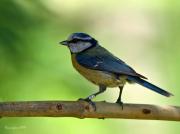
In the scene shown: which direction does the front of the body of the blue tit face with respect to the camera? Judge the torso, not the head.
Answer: to the viewer's left
